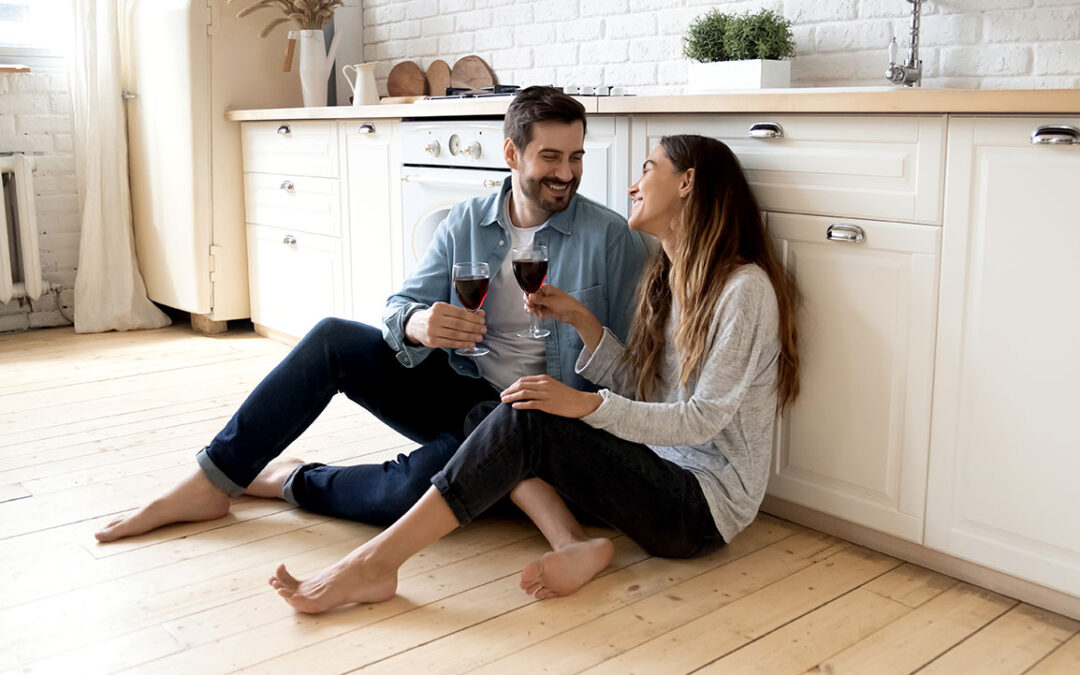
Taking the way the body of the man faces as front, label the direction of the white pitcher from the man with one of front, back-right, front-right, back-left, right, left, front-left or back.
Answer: back-right

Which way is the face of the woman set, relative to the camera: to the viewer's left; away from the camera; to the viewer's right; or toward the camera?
to the viewer's left

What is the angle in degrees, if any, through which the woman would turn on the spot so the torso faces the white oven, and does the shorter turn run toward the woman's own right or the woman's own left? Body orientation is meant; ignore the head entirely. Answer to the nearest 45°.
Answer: approximately 90° to the woman's own right

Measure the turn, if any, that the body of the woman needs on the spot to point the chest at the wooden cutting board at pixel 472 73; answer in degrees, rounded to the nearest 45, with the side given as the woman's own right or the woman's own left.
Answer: approximately 90° to the woman's own right

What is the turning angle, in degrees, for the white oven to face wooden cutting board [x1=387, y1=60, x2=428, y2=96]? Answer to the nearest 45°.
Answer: approximately 135° to its right

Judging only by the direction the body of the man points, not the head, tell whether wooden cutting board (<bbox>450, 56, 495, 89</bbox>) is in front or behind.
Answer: behind

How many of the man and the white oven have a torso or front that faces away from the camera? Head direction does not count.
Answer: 0

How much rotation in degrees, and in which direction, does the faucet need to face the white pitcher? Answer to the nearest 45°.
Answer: approximately 90° to its right

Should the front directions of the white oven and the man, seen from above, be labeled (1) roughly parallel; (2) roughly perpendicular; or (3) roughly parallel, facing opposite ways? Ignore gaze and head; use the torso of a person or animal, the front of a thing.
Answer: roughly parallel

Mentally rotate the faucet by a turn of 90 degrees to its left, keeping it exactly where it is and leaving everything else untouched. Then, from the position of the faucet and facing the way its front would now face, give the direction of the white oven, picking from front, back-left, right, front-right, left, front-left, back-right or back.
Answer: back-right

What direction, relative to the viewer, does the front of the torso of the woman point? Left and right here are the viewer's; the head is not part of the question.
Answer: facing to the left of the viewer

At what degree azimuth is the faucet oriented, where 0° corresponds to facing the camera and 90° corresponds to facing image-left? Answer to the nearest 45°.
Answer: approximately 45°

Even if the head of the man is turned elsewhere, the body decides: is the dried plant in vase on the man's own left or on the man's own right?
on the man's own right

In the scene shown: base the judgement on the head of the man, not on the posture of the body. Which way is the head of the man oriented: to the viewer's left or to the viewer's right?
to the viewer's right

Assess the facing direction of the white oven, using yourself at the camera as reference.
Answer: facing the viewer and to the left of the viewer

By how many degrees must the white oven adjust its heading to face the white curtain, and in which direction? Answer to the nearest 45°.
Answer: approximately 90° to its right
